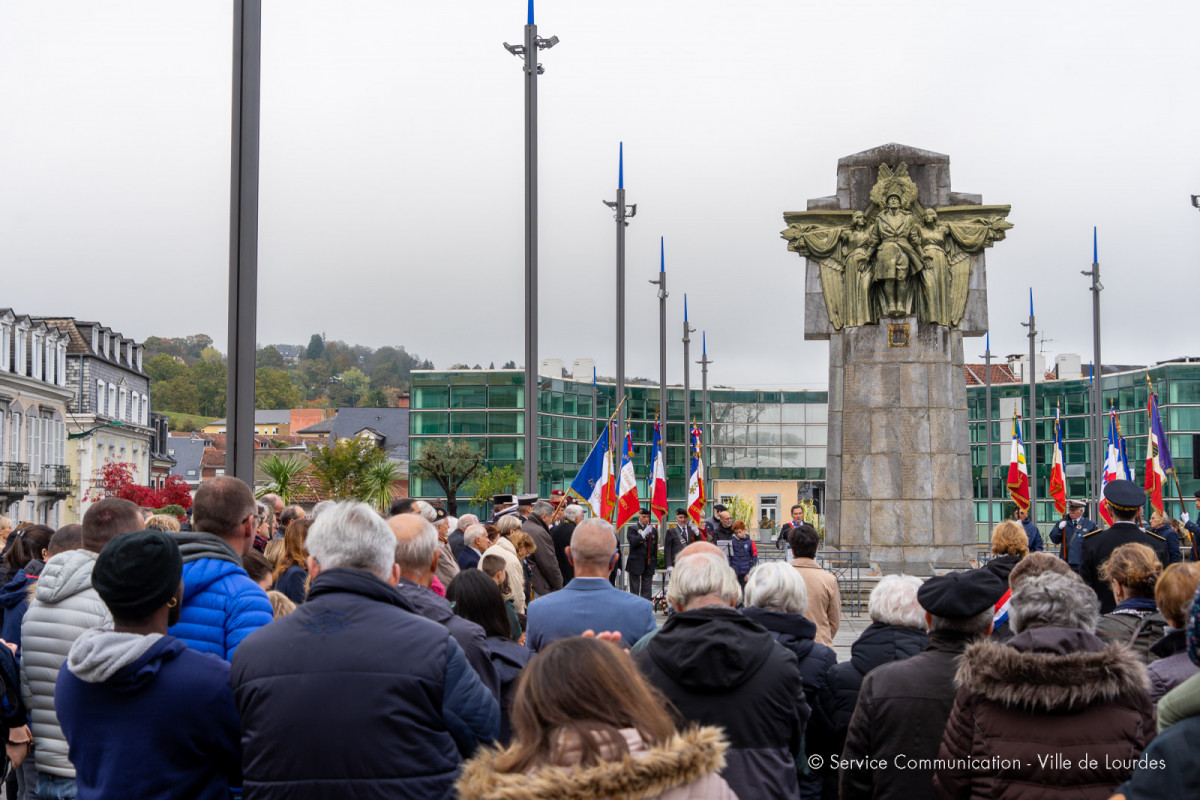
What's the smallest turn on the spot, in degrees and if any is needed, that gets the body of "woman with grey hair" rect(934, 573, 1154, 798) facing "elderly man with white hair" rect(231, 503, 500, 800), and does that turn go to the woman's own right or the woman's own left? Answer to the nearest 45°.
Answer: approximately 135° to the woman's own left

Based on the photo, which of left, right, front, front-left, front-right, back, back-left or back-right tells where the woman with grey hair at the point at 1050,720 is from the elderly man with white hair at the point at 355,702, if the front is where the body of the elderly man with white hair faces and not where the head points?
right

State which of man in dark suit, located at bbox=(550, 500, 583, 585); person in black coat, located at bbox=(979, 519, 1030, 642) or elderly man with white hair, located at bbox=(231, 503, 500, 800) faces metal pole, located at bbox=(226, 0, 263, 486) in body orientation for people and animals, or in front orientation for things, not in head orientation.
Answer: the elderly man with white hair

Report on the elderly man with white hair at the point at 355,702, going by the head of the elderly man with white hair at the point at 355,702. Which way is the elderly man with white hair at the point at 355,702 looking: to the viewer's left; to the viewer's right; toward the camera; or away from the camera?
away from the camera

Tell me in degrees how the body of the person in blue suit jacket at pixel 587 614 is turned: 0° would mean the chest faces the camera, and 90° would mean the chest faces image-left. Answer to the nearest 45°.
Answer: approximately 180°

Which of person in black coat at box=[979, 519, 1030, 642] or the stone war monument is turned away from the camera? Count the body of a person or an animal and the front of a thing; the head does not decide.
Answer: the person in black coat

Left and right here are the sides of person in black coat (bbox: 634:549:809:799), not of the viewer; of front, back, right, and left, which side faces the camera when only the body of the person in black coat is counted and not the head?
back

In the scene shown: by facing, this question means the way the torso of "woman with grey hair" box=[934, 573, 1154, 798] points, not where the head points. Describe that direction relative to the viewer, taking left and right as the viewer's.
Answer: facing away from the viewer

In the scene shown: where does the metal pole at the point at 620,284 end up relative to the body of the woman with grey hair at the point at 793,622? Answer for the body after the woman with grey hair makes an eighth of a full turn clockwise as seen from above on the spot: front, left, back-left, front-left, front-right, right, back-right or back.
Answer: front-left

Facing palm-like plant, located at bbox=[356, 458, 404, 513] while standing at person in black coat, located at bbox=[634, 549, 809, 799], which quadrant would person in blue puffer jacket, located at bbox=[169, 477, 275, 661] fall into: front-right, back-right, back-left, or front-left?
front-left

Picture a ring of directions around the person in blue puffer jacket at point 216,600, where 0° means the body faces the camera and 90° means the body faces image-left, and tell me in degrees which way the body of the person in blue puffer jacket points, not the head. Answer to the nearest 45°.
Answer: approximately 225°

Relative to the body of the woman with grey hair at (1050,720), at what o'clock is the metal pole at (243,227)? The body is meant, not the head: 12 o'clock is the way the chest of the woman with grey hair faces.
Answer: The metal pole is roughly at 10 o'clock from the woman with grey hair.

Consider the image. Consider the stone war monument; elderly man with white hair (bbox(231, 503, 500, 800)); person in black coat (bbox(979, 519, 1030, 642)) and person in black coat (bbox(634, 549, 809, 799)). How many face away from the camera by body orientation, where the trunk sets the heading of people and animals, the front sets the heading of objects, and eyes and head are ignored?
3

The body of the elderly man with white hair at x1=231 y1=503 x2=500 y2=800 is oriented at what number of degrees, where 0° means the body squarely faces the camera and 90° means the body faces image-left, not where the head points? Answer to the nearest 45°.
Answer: approximately 180°

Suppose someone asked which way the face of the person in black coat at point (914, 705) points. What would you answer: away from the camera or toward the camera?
away from the camera

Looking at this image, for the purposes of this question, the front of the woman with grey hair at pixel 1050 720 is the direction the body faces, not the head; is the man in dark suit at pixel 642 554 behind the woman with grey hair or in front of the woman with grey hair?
in front

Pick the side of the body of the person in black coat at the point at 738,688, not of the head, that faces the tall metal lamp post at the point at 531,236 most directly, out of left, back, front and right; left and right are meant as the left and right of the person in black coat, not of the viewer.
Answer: front

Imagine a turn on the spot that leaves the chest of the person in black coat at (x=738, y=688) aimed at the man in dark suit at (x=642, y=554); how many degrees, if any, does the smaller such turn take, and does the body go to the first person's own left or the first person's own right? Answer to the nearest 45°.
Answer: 0° — they already face them
